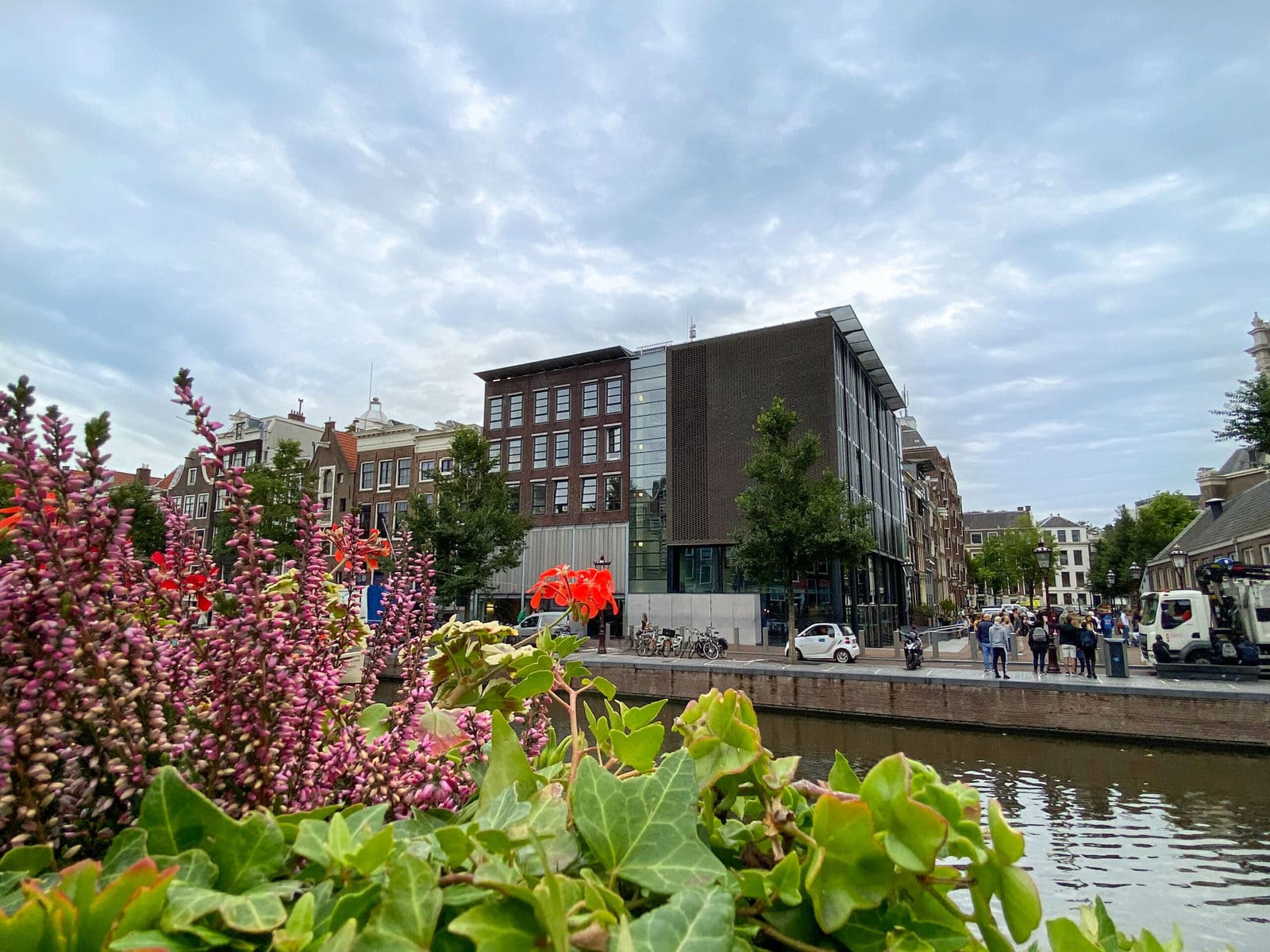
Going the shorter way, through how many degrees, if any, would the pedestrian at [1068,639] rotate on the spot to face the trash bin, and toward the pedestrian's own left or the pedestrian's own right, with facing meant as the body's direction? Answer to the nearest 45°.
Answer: approximately 135° to the pedestrian's own right

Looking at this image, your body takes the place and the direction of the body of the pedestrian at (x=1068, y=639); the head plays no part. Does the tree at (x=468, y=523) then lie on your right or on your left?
on your left

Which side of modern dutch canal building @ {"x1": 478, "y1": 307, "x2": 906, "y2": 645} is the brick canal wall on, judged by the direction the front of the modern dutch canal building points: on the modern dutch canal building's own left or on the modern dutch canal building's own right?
on the modern dutch canal building's own left

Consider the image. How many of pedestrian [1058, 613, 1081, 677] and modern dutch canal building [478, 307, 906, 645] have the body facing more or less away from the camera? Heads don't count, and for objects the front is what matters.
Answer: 1

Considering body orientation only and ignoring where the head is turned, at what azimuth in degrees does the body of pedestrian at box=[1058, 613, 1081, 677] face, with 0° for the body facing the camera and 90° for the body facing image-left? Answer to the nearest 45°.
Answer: approximately 180°

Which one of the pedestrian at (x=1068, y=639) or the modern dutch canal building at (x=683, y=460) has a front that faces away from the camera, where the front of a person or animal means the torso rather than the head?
the pedestrian

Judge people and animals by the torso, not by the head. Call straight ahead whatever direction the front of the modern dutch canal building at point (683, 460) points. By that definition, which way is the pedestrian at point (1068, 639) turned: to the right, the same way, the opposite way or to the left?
the opposite way
